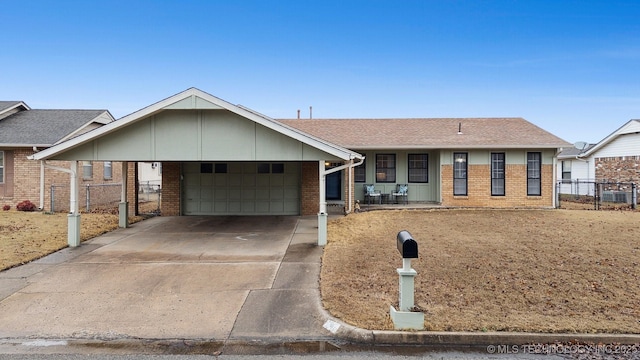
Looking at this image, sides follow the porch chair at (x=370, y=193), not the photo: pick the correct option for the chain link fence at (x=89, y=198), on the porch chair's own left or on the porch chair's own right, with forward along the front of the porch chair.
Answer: on the porch chair's own right

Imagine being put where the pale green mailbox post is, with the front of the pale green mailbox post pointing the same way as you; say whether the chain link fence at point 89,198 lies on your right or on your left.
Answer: on your right

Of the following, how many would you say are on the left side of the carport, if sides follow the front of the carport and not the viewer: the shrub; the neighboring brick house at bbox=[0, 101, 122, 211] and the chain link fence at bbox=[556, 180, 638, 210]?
1

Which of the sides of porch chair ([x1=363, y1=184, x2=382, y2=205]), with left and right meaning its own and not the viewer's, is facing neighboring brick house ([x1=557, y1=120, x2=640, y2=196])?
left

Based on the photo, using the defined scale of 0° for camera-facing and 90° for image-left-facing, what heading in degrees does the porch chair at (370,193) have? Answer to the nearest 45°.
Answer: approximately 315°

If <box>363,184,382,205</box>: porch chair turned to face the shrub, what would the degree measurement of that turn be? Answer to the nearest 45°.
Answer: approximately 135° to its right

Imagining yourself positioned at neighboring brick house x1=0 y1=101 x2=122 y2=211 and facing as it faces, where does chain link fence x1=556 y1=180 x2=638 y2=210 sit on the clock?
The chain link fence is roughly at 10 o'clock from the neighboring brick house.

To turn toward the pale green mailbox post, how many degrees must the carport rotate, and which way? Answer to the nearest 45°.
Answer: approximately 45° to its left

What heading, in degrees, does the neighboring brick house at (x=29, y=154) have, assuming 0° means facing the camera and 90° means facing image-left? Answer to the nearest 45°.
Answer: approximately 0°

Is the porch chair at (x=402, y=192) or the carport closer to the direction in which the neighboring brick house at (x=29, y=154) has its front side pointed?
the carport

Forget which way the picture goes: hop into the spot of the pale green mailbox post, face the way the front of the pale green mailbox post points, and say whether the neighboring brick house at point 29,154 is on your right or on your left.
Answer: on your right

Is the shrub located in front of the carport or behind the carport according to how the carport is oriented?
behind
